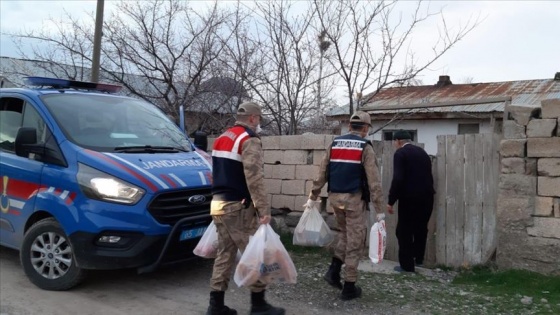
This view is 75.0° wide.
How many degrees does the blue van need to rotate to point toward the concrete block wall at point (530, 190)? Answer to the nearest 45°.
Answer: approximately 45° to its left

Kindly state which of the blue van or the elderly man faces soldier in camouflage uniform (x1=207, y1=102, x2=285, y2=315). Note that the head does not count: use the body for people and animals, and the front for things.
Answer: the blue van

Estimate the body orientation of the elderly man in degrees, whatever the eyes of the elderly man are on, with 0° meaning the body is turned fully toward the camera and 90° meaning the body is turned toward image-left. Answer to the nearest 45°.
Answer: approximately 135°

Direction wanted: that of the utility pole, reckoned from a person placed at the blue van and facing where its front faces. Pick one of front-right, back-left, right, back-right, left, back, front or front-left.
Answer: back-left

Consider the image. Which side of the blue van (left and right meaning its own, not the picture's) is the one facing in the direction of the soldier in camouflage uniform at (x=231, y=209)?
front

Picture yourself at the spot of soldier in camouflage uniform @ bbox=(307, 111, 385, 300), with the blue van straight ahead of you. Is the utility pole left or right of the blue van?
right

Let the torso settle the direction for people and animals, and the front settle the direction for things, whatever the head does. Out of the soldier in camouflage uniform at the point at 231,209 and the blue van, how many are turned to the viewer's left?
0

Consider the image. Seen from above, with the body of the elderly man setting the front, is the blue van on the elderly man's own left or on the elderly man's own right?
on the elderly man's own left
